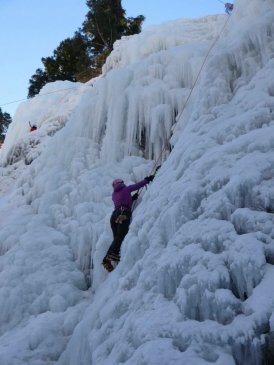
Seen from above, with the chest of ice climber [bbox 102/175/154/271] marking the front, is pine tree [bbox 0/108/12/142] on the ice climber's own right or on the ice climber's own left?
on the ice climber's own left

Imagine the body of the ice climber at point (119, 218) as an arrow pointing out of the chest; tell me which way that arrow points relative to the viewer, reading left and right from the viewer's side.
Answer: facing away from the viewer and to the right of the viewer

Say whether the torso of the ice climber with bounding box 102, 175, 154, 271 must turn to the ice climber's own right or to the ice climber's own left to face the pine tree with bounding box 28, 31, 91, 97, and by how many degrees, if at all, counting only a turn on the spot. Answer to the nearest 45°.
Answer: approximately 45° to the ice climber's own left
